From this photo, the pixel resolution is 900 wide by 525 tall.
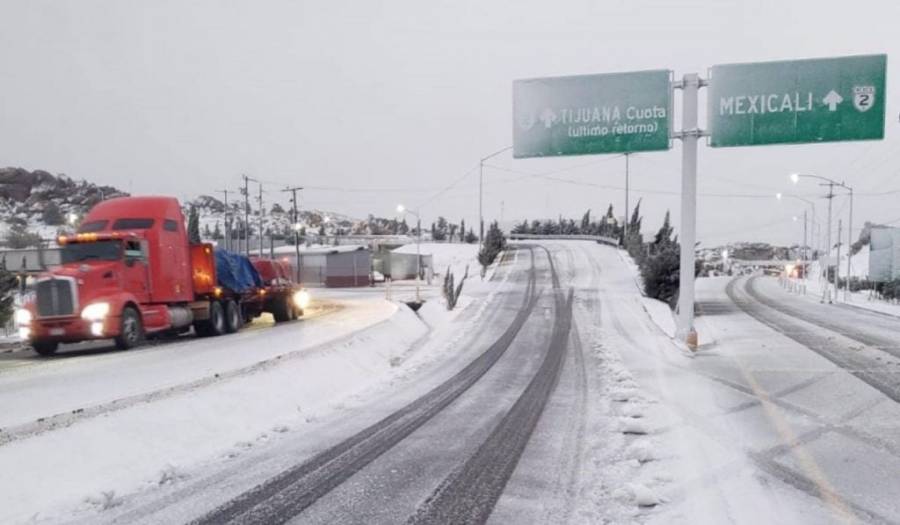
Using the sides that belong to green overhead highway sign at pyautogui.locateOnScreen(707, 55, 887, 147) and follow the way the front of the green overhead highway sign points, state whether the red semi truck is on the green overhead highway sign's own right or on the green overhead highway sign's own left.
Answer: on the green overhead highway sign's own right

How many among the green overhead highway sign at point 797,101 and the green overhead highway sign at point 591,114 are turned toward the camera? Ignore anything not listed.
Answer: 2

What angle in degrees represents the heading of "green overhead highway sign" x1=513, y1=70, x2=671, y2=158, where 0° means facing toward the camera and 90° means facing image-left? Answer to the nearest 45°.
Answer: approximately 0°

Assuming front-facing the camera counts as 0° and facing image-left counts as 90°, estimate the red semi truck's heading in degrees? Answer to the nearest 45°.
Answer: approximately 45°

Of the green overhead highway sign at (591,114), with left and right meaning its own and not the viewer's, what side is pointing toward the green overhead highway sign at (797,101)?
left

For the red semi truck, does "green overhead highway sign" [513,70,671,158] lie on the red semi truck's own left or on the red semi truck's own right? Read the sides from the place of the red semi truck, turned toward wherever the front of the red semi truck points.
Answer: on the red semi truck's own left

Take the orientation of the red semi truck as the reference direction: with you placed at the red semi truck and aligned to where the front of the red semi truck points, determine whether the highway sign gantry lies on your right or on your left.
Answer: on your left

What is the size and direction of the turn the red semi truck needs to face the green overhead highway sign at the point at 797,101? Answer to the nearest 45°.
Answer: approximately 90° to its left
